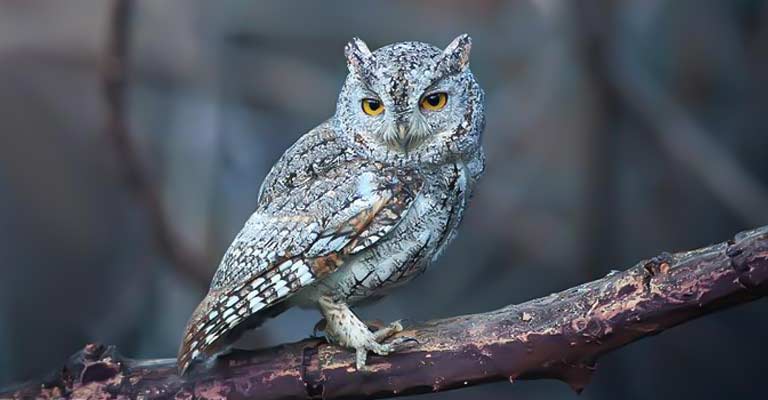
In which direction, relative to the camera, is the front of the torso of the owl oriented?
to the viewer's right

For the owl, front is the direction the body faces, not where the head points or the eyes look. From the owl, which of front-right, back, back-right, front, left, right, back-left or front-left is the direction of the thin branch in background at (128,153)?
back-left

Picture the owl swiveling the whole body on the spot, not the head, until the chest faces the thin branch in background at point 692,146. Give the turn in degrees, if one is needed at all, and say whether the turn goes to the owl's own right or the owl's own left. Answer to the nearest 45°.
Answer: approximately 45° to the owl's own left
